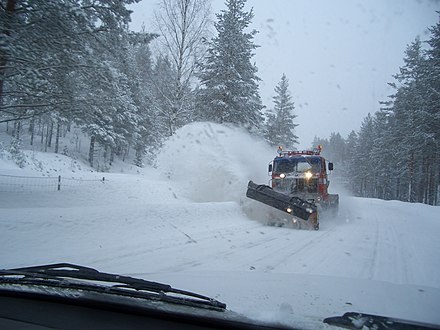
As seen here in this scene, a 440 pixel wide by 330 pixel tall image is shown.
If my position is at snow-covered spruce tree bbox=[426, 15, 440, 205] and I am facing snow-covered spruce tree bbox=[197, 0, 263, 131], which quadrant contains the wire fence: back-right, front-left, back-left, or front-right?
front-left

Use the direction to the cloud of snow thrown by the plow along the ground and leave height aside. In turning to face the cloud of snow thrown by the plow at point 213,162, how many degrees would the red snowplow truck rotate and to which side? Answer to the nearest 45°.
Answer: approximately 135° to its right

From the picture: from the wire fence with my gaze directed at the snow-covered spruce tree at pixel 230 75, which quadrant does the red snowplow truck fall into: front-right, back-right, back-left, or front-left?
front-right

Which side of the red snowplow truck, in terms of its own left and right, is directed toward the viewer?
front

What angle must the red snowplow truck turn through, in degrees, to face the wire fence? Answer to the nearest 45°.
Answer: approximately 90° to its right

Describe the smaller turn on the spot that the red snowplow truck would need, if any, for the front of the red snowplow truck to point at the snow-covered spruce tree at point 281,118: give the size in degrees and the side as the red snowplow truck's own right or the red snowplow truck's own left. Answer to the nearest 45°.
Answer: approximately 180°

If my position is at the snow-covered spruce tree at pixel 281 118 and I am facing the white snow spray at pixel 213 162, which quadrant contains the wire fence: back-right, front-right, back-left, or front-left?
front-right

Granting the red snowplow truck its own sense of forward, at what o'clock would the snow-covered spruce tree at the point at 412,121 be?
The snow-covered spruce tree is roughly at 7 o'clock from the red snowplow truck.
